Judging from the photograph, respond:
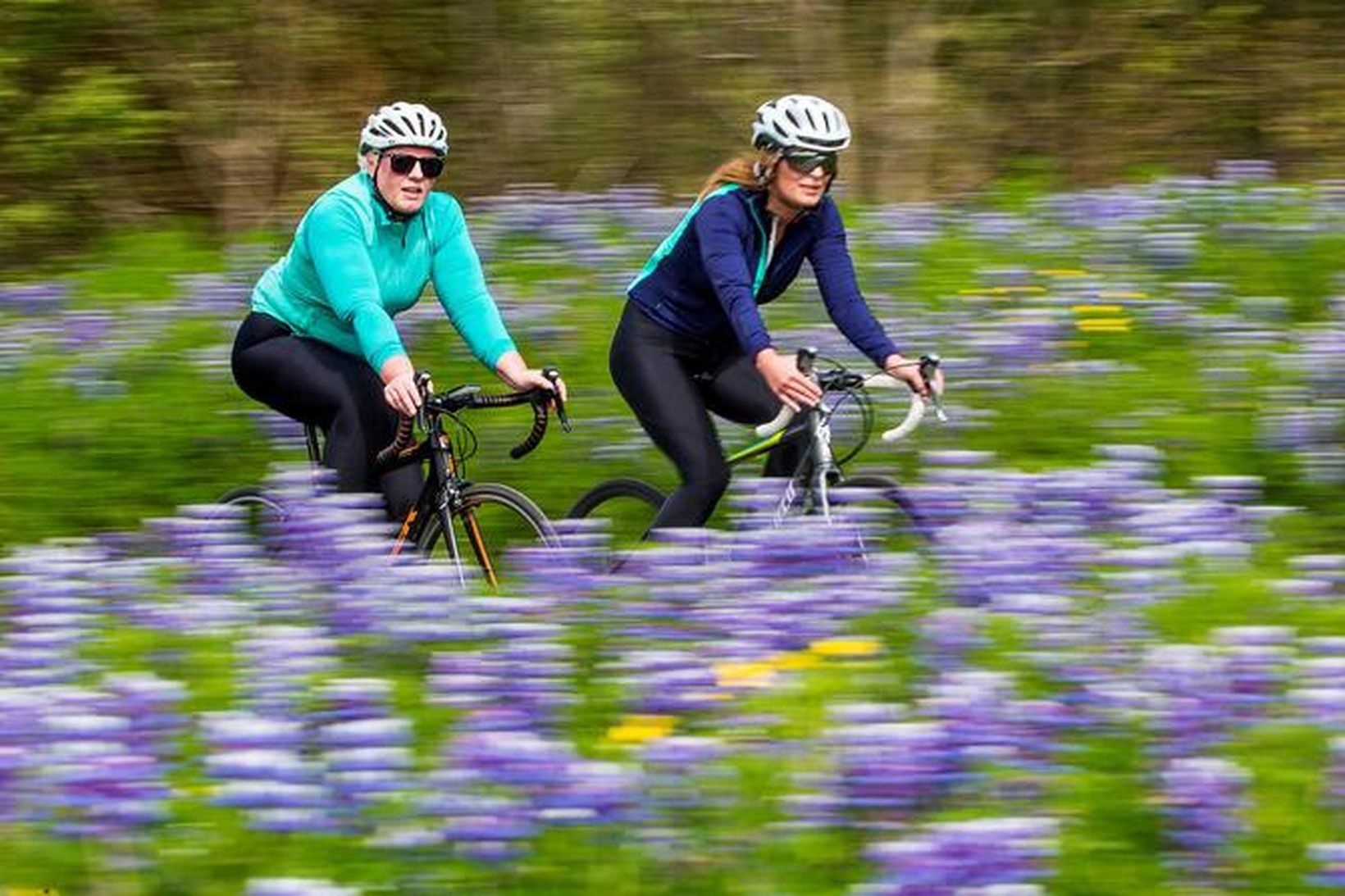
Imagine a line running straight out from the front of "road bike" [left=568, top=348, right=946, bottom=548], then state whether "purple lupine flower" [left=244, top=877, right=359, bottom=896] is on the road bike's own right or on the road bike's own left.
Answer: on the road bike's own right

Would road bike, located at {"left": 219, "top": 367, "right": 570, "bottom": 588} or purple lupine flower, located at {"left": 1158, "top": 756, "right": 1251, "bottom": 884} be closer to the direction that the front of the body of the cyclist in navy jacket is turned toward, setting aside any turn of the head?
the purple lupine flower

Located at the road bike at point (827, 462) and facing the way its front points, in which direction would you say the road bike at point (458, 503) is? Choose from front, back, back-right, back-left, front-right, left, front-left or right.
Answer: back-right

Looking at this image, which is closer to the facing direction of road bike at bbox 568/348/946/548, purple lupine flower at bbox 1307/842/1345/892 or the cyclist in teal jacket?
the purple lupine flower

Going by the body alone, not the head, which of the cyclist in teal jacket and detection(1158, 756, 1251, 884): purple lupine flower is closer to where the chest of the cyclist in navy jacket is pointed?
the purple lupine flower

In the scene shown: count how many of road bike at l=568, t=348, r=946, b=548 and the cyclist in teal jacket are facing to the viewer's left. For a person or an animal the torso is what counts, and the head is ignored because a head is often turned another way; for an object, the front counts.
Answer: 0

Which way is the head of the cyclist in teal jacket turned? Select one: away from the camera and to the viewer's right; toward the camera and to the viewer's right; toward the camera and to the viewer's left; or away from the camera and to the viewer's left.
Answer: toward the camera and to the viewer's right

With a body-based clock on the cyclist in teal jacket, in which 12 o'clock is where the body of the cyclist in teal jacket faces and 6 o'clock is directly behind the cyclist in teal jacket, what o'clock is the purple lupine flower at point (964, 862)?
The purple lupine flower is roughly at 1 o'clock from the cyclist in teal jacket.

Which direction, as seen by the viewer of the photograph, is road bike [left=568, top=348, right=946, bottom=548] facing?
facing the viewer and to the right of the viewer

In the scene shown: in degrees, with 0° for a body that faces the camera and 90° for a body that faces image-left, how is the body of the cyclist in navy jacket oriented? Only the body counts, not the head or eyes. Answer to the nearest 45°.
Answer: approximately 315°

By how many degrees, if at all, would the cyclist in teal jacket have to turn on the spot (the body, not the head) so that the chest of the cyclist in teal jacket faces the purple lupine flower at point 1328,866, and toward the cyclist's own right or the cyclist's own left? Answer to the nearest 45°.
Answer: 0° — they already face it

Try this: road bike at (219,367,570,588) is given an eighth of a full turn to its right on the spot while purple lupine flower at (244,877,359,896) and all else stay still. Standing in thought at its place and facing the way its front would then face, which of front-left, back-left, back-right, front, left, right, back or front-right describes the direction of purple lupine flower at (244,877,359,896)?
front
